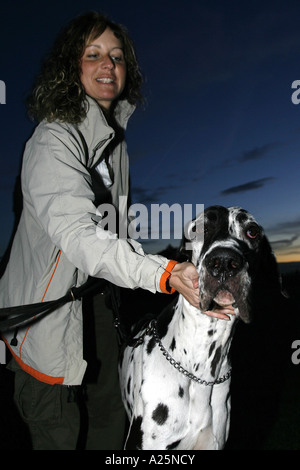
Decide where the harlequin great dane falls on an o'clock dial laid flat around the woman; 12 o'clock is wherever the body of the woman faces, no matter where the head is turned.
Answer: The harlequin great dane is roughly at 10 o'clock from the woman.

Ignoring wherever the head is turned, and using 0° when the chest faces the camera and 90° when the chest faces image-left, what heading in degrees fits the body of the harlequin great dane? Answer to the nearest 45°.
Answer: approximately 315°

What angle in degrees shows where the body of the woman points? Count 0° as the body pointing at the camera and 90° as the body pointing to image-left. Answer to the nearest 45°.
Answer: approximately 315°

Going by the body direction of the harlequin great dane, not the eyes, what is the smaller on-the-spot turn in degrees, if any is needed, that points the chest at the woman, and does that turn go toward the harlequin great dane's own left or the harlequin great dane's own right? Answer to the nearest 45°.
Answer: approximately 90° to the harlequin great dane's own right
